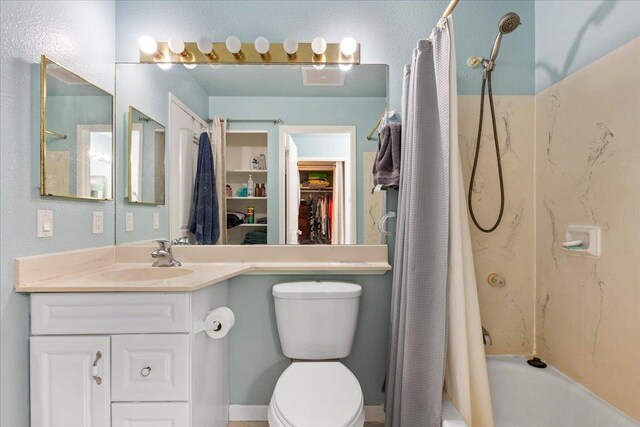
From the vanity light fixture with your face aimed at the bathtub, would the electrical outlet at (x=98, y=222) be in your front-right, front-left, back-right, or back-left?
back-right

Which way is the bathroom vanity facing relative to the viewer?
toward the camera

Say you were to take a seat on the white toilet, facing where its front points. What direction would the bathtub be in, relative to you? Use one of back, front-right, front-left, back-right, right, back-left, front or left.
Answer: left

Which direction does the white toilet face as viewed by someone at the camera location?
facing the viewer

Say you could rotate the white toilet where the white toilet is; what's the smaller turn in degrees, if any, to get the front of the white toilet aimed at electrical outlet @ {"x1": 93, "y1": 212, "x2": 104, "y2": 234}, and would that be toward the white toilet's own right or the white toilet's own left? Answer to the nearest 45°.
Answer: approximately 90° to the white toilet's own right

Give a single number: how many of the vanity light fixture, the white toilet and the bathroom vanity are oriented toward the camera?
3

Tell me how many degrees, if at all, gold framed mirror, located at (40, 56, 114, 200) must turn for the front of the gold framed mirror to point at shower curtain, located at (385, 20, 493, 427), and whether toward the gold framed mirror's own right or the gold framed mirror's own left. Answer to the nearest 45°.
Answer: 0° — it already faces it

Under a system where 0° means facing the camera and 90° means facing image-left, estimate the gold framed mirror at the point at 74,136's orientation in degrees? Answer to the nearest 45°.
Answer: approximately 315°

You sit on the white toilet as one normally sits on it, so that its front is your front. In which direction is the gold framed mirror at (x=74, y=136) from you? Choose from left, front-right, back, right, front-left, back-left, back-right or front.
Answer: right

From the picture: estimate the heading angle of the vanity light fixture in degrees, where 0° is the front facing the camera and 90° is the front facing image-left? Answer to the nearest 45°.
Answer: approximately 0°

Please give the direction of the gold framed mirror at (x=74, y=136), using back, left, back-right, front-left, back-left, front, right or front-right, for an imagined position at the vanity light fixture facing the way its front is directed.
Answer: right

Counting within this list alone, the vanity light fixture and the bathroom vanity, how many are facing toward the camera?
2
